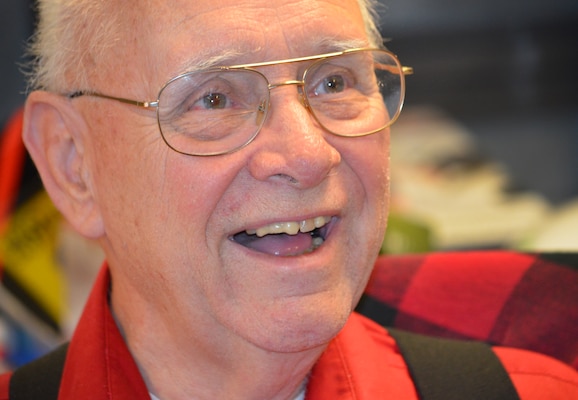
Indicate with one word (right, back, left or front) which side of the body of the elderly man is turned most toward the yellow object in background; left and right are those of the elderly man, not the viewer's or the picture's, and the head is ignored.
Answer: back

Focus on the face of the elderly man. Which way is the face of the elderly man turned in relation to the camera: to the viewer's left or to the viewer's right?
to the viewer's right

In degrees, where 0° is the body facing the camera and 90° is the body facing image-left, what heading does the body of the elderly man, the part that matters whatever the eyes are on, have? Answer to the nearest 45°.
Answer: approximately 315°
